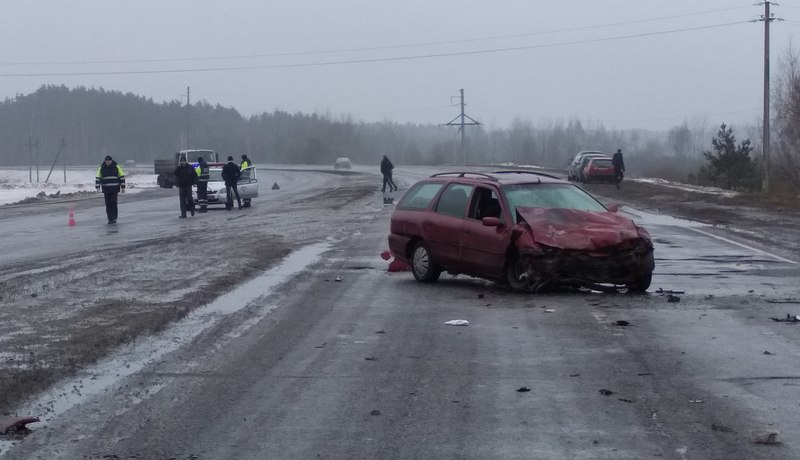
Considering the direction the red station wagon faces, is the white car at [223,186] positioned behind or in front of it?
behind

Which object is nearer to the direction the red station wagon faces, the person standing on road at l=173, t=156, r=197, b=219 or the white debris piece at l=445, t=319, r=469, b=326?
the white debris piece

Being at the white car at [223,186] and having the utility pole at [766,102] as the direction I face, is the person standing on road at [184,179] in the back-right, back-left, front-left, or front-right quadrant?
back-right

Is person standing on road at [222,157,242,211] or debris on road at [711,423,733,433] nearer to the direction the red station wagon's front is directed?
the debris on road

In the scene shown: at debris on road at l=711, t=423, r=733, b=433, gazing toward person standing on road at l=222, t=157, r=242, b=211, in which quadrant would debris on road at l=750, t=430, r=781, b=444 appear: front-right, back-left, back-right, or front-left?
back-right

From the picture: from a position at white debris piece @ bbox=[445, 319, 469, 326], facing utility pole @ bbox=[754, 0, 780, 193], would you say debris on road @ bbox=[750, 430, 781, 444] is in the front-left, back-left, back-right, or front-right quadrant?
back-right

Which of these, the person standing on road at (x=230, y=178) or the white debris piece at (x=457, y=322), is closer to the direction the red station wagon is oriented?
the white debris piece

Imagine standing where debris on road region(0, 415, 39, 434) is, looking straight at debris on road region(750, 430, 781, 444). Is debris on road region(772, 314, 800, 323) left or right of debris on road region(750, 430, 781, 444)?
left

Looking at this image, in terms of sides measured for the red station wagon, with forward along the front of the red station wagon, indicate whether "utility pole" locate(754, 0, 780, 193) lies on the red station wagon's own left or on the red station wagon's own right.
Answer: on the red station wagon's own left

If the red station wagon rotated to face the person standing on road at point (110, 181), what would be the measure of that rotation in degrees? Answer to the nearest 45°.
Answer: approximately 180°

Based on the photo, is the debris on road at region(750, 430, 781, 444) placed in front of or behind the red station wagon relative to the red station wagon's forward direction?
in front

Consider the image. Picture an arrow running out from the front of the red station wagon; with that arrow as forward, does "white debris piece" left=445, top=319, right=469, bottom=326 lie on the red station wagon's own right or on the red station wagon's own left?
on the red station wagon's own right

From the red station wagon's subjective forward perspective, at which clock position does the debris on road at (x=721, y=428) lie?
The debris on road is roughly at 1 o'clock from the red station wagon.

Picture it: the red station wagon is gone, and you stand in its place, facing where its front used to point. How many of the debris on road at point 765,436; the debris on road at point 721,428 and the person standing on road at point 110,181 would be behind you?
1
